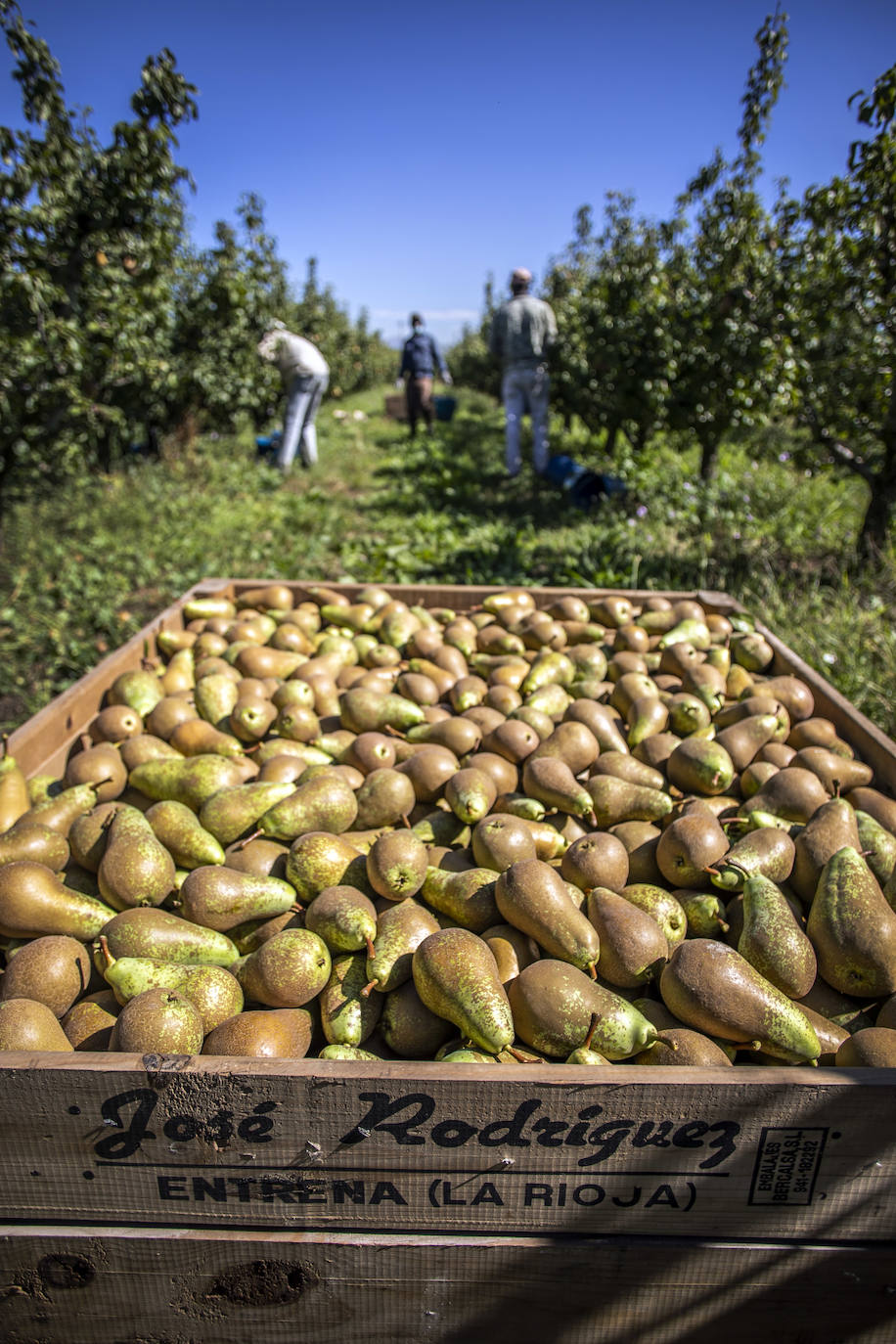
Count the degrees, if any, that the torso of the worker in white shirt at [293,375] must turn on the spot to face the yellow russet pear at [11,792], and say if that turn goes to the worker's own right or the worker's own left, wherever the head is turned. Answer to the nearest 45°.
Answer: approximately 90° to the worker's own left

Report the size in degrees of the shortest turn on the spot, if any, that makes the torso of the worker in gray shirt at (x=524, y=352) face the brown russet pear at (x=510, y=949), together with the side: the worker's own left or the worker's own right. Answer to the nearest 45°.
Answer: approximately 180°

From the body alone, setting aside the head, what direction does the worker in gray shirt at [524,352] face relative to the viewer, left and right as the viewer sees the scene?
facing away from the viewer

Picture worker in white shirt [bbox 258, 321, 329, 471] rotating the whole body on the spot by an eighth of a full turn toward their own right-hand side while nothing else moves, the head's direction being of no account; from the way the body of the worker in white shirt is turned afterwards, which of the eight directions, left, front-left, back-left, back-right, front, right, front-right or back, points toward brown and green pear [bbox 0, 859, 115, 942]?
back-left

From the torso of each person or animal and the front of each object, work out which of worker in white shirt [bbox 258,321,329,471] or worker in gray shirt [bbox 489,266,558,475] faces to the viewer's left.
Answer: worker in white shirt [bbox 258,321,329,471]

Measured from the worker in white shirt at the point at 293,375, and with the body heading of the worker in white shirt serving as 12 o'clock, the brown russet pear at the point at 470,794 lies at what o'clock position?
The brown russet pear is roughly at 9 o'clock from the worker in white shirt.

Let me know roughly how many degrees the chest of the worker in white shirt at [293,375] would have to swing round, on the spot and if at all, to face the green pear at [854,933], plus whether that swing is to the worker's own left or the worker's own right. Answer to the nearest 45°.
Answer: approximately 90° to the worker's own left

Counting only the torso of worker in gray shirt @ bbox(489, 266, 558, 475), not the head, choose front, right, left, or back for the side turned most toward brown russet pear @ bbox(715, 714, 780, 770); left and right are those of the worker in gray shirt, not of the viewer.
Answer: back

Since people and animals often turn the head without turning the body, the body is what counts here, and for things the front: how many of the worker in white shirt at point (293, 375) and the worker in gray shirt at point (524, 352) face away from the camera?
1

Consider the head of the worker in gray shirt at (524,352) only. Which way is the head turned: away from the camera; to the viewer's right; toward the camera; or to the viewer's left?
away from the camera

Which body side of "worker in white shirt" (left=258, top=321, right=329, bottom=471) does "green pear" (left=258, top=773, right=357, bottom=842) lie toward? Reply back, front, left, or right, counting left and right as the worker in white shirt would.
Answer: left

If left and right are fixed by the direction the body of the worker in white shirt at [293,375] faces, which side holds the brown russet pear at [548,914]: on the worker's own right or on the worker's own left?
on the worker's own left

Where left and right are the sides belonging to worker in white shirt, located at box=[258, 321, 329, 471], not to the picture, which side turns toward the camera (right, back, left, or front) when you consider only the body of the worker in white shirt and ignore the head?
left

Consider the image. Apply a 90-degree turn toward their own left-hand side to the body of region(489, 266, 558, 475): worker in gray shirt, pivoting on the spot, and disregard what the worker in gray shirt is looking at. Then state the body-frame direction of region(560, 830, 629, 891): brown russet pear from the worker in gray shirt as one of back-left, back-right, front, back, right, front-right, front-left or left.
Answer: left

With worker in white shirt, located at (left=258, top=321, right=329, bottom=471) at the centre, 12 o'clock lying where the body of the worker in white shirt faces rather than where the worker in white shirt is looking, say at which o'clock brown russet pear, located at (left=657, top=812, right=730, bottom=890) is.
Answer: The brown russet pear is roughly at 9 o'clock from the worker in white shirt.

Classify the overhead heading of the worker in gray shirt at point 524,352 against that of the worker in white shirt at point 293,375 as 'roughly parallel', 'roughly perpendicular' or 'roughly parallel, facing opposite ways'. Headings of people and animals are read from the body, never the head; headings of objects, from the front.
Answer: roughly perpendicular

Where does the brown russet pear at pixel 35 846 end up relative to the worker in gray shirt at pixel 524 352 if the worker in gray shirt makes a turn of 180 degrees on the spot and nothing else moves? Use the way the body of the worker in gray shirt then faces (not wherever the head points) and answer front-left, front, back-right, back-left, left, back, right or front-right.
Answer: front

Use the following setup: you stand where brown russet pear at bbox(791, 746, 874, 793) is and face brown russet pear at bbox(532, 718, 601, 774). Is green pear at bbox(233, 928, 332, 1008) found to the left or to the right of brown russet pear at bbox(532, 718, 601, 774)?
left
